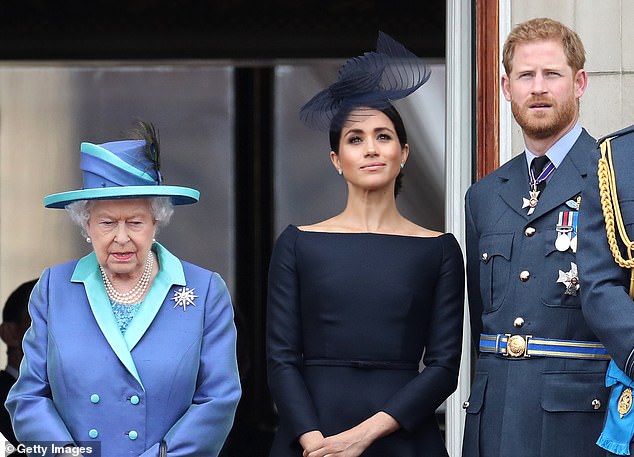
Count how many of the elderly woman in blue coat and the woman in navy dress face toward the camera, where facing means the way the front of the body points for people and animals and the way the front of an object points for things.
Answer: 2

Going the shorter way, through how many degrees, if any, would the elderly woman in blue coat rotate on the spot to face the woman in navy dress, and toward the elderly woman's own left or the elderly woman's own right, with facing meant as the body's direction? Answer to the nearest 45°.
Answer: approximately 90° to the elderly woman's own left

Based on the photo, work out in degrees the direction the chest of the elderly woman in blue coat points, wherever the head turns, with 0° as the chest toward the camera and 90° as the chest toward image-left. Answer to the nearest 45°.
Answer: approximately 0°

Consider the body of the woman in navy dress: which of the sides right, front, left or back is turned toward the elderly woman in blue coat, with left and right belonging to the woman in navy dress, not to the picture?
right
